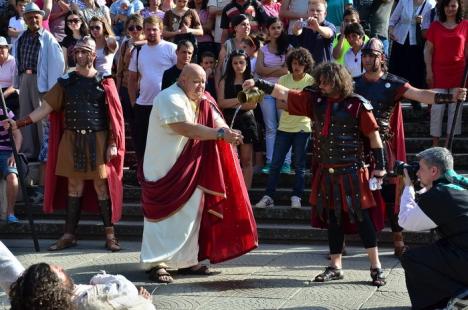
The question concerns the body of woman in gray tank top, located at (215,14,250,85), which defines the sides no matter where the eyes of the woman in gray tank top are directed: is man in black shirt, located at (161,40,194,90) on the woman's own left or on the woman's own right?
on the woman's own right

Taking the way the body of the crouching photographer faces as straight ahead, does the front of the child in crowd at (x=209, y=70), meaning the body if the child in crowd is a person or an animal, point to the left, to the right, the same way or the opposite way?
to the left

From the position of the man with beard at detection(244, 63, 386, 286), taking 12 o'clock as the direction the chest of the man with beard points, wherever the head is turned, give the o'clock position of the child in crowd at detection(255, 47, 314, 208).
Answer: The child in crowd is roughly at 4 o'clock from the man with beard.

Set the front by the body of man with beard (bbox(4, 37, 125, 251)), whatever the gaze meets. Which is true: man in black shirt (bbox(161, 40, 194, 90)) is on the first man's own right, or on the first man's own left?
on the first man's own left

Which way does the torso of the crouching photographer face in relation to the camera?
to the viewer's left

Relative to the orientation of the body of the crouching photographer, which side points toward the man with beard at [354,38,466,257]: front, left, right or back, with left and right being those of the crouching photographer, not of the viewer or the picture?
right
